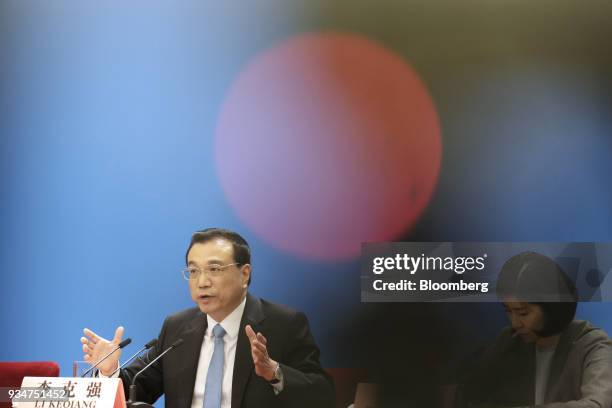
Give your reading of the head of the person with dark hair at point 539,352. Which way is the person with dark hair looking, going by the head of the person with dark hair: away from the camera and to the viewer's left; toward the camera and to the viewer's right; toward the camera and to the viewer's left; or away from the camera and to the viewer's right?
toward the camera and to the viewer's left

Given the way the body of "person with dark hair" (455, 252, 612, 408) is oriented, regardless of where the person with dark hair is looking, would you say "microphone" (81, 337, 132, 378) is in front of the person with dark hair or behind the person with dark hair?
in front

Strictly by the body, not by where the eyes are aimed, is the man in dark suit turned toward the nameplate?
yes

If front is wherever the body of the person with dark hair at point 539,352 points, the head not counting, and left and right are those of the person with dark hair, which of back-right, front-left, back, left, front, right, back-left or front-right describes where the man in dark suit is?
front-right

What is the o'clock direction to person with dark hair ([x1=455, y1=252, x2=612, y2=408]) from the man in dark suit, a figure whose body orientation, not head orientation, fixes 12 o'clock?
The person with dark hair is roughly at 8 o'clock from the man in dark suit.

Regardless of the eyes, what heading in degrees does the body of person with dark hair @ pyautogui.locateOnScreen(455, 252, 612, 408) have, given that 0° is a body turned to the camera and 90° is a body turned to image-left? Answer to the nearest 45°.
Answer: approximately 45°

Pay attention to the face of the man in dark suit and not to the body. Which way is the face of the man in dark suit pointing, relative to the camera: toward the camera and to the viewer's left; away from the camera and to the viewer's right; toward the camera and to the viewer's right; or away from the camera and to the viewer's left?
toward the camera and to the viewer's left

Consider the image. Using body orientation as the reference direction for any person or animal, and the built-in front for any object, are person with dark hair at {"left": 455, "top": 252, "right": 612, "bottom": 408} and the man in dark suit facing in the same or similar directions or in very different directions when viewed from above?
same or similar directions

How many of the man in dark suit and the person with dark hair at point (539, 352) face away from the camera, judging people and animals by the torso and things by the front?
0
